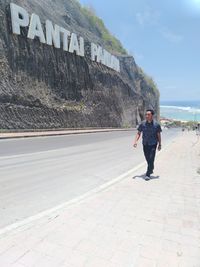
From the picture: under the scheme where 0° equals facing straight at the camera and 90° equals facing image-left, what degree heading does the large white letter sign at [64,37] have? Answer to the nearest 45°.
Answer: approximately 315°

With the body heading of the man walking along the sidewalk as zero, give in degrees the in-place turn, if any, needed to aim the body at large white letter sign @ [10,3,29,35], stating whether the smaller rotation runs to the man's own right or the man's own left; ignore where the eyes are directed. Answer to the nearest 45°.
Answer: approximately 135° to the man's own right

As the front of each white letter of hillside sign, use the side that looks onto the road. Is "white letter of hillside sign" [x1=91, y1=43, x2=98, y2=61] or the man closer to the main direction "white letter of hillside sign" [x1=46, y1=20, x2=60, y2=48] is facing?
the man

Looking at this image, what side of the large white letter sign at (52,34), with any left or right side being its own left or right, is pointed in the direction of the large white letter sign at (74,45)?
left

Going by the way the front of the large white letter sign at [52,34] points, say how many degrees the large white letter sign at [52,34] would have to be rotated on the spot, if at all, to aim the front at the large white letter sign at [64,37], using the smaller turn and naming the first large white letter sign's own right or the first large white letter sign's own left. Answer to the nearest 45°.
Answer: approximately 90° to the first large white letter sign's own left

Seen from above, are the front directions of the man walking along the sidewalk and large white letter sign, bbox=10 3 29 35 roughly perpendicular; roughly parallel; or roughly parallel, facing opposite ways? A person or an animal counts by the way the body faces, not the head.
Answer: roughly perpendicular

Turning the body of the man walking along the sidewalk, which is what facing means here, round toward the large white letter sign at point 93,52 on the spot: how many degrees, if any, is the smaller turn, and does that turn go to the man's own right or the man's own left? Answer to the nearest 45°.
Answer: approximately 180°

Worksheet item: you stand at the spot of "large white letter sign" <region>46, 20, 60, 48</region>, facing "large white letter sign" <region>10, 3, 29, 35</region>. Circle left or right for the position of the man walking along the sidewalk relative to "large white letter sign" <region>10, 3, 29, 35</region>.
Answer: left

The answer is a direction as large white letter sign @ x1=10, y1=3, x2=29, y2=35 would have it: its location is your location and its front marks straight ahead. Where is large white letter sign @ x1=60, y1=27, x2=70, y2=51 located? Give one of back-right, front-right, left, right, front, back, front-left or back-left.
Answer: left

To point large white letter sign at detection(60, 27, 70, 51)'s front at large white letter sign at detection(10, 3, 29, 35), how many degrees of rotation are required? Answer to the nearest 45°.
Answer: approximately 90° to its right

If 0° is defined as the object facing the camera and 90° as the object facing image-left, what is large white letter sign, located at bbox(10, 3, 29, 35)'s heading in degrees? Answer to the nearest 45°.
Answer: approximately 315°
